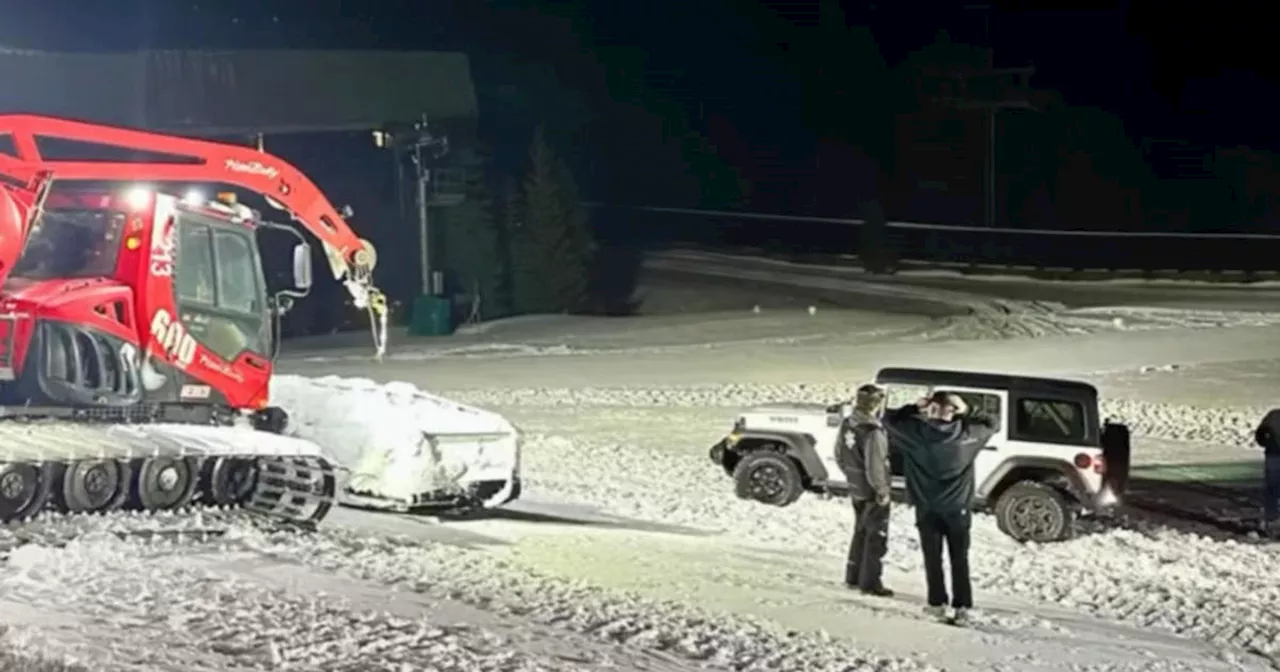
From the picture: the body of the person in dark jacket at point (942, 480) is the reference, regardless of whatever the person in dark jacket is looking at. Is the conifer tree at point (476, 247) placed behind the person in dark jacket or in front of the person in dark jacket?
in front

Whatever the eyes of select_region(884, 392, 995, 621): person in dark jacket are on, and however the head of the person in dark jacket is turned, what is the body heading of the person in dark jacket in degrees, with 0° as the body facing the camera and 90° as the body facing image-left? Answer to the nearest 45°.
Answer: approximately 180°

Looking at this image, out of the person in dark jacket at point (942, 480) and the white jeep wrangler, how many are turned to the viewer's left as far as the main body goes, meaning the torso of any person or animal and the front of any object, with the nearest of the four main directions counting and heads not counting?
1

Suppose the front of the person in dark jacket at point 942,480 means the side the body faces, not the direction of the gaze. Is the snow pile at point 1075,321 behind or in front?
in front

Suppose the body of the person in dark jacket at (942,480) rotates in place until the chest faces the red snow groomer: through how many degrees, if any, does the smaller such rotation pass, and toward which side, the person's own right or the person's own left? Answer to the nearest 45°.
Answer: approximately 90° to the person's own left

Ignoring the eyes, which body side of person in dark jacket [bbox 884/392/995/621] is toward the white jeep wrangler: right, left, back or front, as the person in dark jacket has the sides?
front

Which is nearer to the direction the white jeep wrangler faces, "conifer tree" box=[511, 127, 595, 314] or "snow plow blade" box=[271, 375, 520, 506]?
the snow plow blade

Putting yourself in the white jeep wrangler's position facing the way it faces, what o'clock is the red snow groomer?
The red snow groomer is roughly at 11 o'clock from the white jeep wrangler.

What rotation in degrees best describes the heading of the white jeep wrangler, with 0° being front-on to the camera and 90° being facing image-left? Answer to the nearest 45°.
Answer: approximately 90°

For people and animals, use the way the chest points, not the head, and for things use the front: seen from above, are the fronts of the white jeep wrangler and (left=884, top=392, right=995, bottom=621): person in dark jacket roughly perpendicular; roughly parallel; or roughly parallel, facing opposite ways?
roughly perpendicular
